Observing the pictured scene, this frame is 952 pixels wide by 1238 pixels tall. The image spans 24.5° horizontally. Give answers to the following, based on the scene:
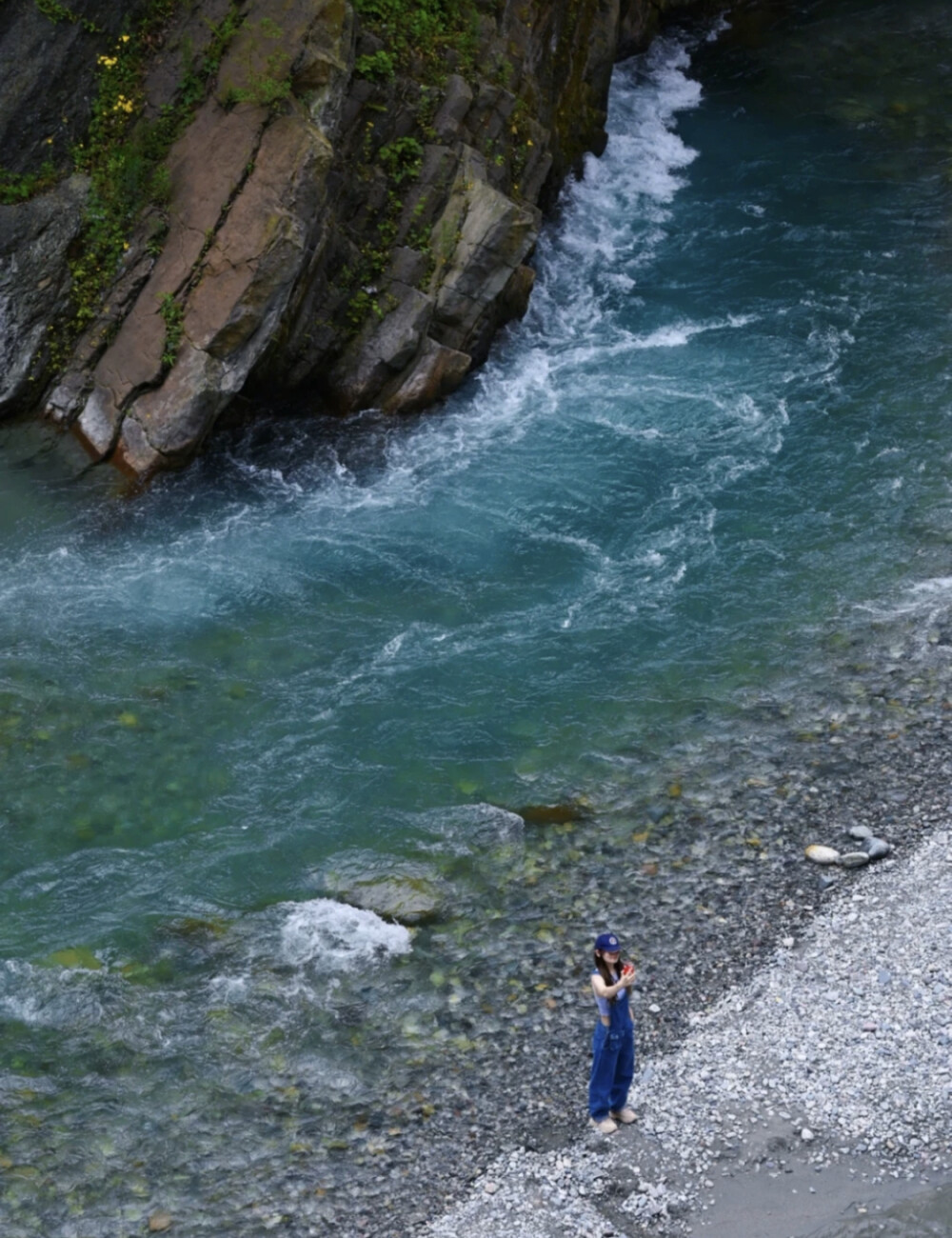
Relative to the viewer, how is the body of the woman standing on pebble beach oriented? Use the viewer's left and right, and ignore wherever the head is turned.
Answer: facing the viewer and to the right of the viewer

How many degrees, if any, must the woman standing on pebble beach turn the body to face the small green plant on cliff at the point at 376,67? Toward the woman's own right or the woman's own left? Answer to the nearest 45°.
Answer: approximately 135° to the woman's own left

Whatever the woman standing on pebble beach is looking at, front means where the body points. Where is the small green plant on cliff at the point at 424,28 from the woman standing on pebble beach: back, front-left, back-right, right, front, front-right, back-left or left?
back-left

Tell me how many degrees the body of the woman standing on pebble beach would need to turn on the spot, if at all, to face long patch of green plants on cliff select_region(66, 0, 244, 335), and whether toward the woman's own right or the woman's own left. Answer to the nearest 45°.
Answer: approximately 135° to the woman's own left

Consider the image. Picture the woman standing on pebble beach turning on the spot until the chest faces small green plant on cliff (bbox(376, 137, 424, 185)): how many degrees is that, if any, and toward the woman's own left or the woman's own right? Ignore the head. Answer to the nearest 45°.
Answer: approximately 135° to the woman's own left

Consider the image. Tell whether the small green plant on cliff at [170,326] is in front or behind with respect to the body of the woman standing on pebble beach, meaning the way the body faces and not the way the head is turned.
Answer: behind

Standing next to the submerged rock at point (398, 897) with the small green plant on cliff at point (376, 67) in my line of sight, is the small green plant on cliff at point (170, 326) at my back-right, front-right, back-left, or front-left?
front-left

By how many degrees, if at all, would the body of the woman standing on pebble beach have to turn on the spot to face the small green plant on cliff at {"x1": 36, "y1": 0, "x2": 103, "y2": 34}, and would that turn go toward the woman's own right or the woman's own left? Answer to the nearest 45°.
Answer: approximately 135° to the woman's own left

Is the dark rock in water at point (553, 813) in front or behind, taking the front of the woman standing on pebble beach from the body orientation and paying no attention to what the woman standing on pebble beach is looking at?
behind

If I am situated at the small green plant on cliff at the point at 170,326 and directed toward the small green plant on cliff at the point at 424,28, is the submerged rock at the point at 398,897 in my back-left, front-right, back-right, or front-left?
back-right
